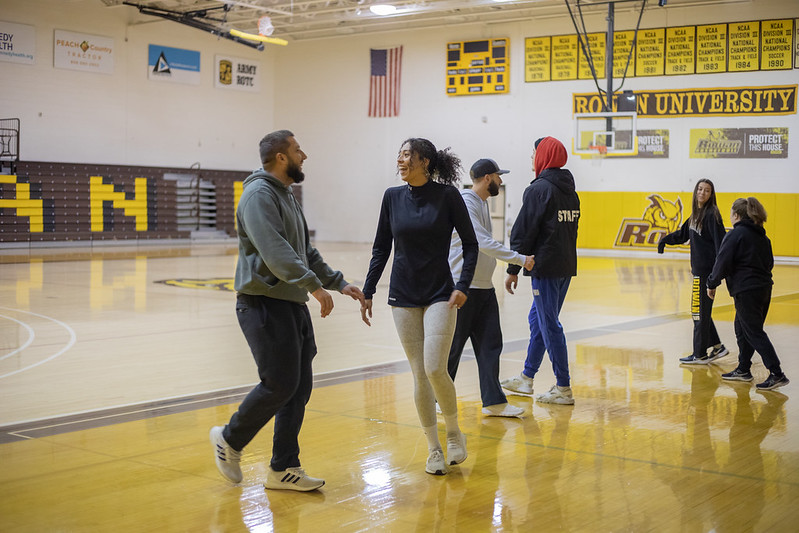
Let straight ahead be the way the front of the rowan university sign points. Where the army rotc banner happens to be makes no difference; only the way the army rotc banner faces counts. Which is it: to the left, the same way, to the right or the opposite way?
to the left

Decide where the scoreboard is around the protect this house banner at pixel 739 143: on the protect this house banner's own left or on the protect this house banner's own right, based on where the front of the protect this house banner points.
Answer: on the protect this house banner's own right

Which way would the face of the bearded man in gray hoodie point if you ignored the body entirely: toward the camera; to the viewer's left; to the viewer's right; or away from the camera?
to the viewer's right

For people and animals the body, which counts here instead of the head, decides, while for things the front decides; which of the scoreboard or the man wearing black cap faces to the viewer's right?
the man wearing black cap

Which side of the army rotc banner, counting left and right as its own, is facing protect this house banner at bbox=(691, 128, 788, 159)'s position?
front

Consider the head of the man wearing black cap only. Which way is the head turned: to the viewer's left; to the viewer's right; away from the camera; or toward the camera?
to the viewer's right

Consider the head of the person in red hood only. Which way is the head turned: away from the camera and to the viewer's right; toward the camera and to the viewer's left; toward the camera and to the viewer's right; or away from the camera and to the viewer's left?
away from the camera and to the viewer's left

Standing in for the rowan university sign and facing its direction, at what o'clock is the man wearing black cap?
The man wearing black cap is roughly at 12 o'clock from the rowan university sign.

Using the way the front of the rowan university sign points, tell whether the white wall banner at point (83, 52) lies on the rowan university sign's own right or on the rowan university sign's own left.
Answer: on the rowan university sign's own right

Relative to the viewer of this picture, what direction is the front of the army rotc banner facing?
facing the viewer and to the right of the viewer

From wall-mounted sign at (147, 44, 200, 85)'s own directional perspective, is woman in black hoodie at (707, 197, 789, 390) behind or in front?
in front

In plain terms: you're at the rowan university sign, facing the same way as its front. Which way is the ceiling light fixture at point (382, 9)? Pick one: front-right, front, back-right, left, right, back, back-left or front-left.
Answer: right

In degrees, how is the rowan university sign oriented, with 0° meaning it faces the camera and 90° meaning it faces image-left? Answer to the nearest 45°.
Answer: approximately 0°

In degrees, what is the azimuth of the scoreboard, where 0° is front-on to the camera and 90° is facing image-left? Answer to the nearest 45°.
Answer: approximately 0°

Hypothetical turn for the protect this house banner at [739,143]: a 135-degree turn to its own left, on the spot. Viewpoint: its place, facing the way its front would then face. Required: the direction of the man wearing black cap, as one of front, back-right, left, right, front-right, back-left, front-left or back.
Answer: back-right

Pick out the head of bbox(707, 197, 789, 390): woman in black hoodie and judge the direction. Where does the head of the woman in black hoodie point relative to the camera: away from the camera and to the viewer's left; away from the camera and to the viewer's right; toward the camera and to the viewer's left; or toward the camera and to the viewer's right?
away from the camera and to the viewer's left
